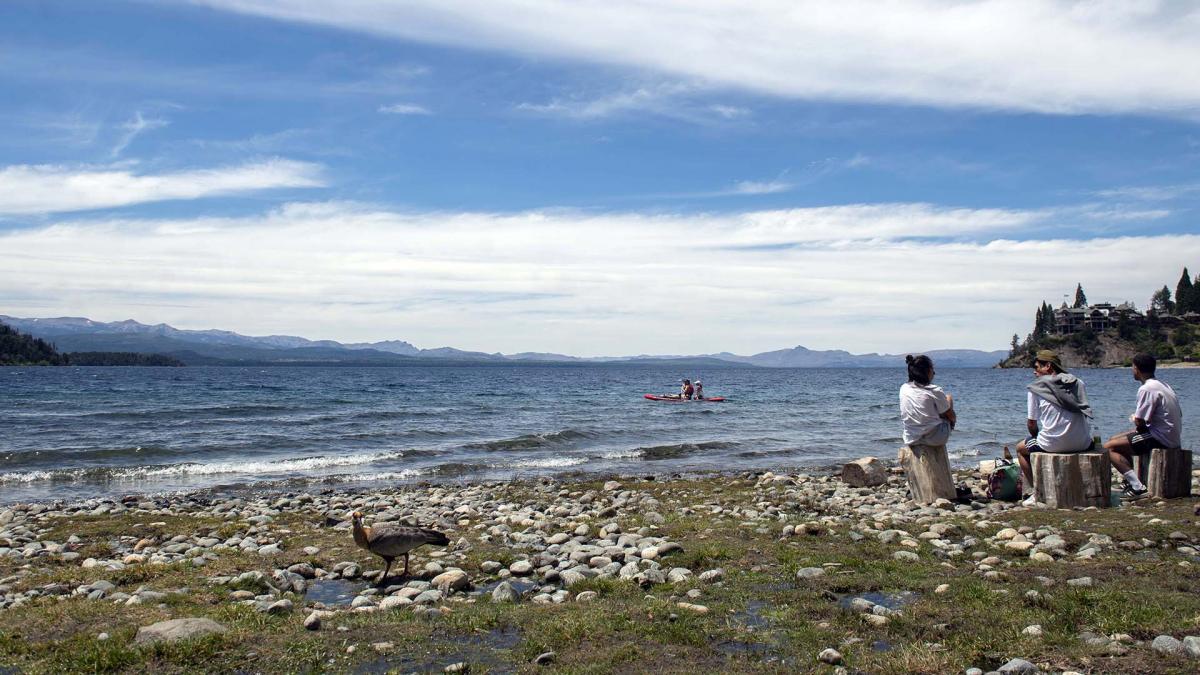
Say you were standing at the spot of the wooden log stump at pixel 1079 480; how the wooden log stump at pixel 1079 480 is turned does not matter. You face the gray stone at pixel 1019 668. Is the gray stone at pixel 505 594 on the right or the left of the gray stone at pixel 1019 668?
right

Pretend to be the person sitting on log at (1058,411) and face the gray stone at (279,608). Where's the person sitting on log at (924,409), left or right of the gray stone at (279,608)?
right

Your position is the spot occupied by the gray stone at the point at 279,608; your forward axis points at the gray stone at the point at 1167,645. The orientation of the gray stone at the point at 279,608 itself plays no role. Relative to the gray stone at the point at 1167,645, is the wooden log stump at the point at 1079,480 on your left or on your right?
left

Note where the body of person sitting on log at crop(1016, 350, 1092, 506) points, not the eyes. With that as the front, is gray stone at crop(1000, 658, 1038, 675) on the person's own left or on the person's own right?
on the person's own left

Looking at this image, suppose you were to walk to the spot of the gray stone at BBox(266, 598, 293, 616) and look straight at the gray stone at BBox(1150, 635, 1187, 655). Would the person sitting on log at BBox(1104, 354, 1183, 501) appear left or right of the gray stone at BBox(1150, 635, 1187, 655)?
left
